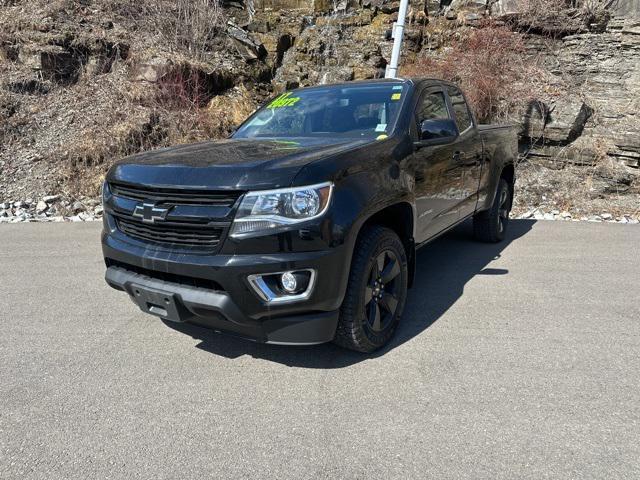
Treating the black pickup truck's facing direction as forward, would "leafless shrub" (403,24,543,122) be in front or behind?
behind

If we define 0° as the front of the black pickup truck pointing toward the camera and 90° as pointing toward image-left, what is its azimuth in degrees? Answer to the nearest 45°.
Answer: approximately 45°
